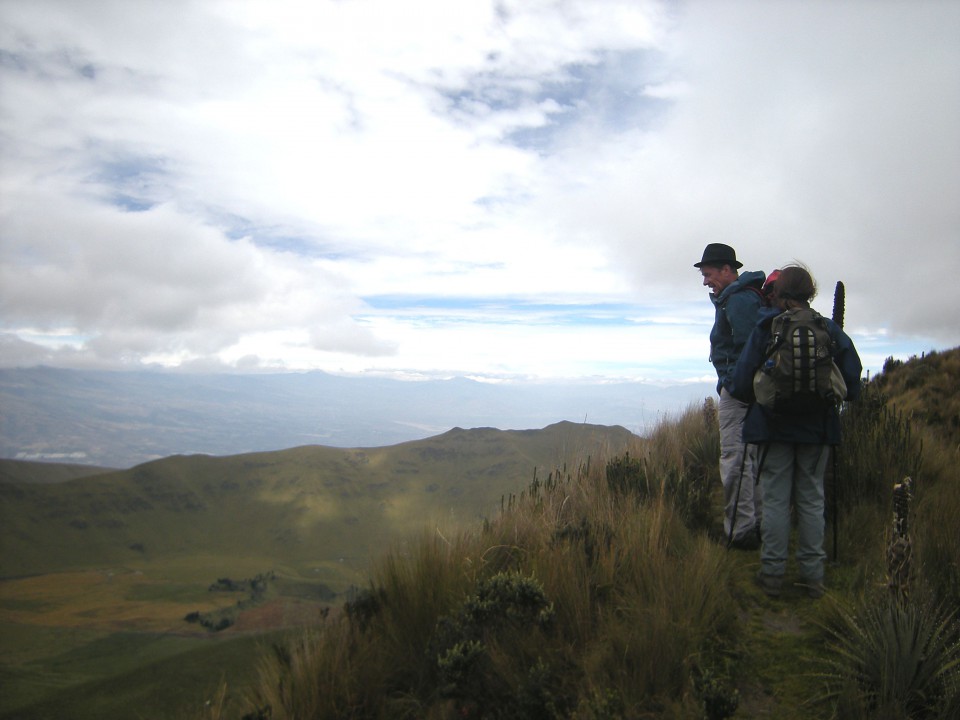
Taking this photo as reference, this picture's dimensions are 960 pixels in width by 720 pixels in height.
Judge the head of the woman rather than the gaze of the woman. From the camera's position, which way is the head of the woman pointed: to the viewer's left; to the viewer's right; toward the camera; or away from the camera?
away from the camera

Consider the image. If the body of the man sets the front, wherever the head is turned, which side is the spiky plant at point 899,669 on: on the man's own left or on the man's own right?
on the man's own left

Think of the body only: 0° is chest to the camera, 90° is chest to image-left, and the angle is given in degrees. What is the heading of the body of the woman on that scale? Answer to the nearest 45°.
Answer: approximately 180°

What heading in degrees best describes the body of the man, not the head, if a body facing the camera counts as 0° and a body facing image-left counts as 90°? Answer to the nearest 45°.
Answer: approximately 90°

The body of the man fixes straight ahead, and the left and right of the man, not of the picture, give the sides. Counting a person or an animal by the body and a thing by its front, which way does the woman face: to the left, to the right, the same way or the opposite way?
to the right

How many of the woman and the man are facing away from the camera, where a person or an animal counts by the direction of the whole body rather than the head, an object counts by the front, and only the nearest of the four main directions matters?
1
